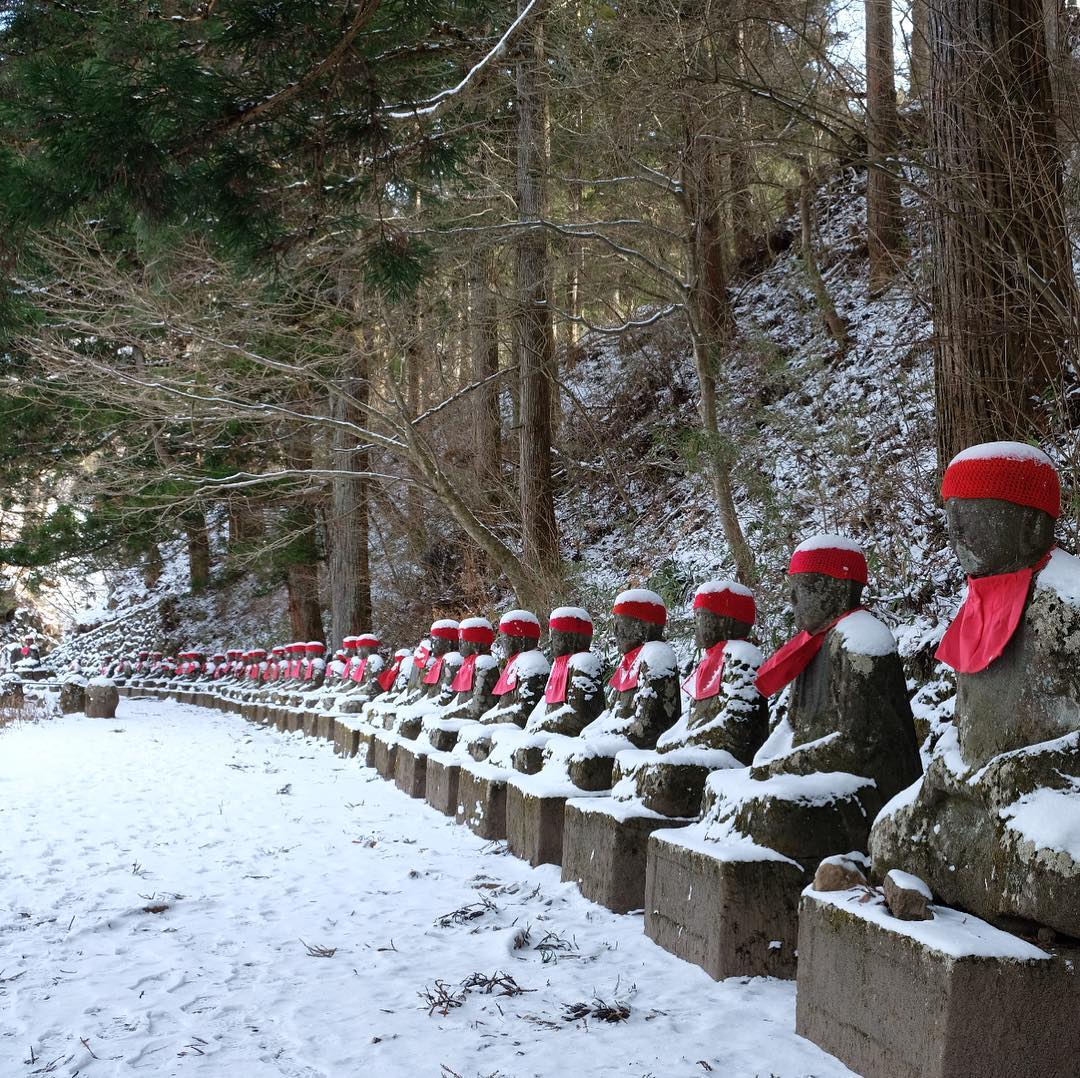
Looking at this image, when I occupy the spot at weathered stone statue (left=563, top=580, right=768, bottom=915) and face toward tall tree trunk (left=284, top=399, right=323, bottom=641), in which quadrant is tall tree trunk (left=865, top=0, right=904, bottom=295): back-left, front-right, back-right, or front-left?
front-right

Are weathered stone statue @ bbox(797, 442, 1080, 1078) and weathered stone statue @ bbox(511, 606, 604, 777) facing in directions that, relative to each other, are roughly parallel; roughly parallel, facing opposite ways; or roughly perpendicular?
roughly parallel

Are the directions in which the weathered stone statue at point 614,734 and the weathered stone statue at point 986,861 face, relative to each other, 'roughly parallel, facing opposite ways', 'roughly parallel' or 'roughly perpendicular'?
roughly parallel

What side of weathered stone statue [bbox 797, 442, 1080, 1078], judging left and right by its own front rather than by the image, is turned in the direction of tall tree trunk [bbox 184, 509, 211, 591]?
right

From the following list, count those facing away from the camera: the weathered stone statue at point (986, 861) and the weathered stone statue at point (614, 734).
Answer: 0

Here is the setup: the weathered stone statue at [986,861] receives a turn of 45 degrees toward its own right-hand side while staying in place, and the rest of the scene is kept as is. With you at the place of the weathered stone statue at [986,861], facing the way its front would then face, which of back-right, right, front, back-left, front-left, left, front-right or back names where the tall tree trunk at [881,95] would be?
right

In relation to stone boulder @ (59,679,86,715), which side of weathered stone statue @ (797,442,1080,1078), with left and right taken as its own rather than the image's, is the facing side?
right

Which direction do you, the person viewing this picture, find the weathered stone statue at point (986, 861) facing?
facing the viewer and to the left of the viewer

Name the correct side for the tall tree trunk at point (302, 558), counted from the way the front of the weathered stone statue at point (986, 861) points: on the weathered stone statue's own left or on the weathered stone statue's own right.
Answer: on the weathered stone statue's own right

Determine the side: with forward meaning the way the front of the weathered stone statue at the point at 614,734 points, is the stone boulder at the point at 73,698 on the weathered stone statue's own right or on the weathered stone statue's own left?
on the weathered stone statue's own right

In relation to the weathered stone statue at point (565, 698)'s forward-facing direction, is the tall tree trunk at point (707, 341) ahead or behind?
behind

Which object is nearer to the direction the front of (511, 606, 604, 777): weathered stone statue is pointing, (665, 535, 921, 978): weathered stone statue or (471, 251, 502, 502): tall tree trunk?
the weathered stone statue

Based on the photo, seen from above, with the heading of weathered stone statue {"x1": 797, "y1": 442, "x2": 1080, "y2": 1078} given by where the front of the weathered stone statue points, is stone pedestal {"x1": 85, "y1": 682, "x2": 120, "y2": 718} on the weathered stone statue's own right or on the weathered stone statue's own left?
on the weathered stone statue's own right

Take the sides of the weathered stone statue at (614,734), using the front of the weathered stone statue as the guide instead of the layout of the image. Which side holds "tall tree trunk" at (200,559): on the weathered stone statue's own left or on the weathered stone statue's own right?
on the weathered stone statue's own right
